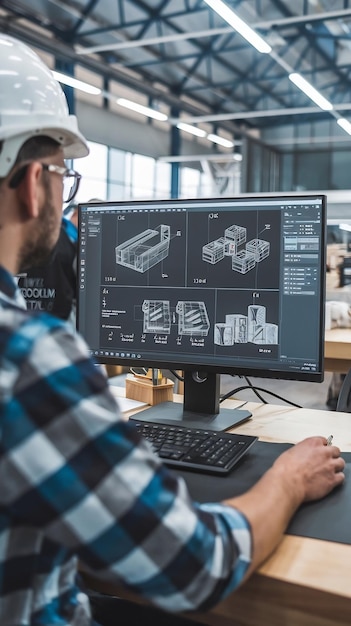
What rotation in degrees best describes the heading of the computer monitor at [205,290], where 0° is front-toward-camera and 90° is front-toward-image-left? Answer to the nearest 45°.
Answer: approximately 45°

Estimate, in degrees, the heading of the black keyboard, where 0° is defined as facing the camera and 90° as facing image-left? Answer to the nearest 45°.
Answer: approximately 45°

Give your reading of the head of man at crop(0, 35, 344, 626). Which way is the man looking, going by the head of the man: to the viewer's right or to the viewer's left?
to the viewer's right

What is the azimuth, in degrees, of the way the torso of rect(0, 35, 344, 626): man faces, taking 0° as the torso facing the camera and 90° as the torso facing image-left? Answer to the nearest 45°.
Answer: approximately 225°

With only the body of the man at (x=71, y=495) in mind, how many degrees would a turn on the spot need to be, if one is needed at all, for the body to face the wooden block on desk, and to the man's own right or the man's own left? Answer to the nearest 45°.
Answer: approximately 45° to the man's own left

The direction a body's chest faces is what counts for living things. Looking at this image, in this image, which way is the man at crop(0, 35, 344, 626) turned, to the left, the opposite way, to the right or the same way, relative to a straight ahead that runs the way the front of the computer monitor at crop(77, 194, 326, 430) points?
the opposite way

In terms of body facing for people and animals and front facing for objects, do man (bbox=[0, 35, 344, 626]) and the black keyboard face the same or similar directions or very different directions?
very different directions

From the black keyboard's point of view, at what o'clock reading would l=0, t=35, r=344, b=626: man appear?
The man is roughly at 11 o'clock from the black keyboard.
